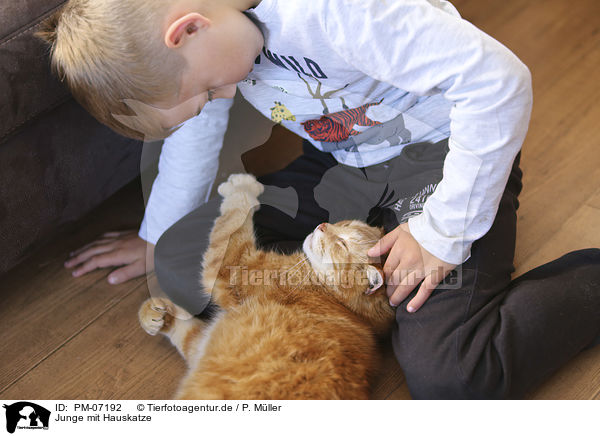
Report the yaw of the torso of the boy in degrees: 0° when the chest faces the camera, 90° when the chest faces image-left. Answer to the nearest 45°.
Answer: approximately 45°

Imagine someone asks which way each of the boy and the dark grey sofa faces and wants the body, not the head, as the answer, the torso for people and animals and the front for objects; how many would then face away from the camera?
0

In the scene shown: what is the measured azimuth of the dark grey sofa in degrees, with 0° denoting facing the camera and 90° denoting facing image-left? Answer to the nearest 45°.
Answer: approximately 315°
